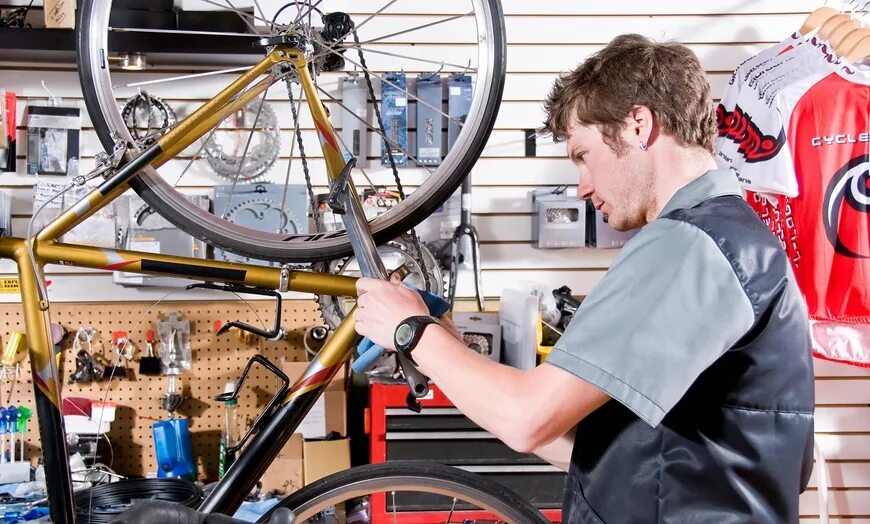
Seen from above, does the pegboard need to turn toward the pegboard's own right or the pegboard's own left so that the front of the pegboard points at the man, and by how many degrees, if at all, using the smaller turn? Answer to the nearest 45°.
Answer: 0° — it already faces them

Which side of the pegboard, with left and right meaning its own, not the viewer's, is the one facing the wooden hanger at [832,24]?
left

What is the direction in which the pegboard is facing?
toward the camera

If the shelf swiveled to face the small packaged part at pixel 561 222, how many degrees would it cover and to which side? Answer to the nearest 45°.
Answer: approximately 90° to its left

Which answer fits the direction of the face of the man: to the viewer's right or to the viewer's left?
to the viewer's left

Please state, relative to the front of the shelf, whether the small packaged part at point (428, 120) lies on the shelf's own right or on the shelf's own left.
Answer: on the shelf's own left

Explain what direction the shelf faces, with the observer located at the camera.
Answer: facing the viewer

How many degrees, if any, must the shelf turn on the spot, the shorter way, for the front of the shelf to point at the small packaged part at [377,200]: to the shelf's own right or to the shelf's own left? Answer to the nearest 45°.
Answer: approximately 90° to the shelf's own left

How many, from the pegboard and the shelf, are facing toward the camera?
2
